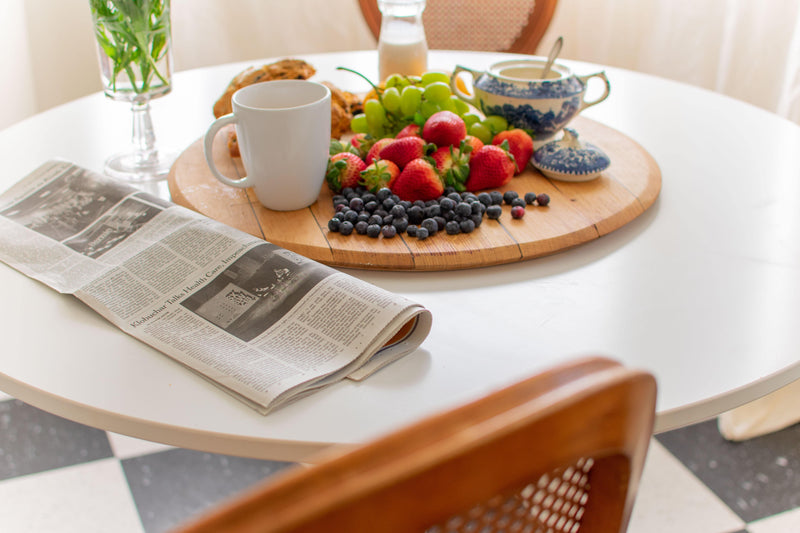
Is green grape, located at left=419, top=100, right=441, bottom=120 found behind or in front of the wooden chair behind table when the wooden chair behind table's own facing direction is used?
in front

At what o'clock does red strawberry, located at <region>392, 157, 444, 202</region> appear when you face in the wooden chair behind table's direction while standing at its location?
The red strawberry is roughly at 12 o'clock from the wooden chair behind table.

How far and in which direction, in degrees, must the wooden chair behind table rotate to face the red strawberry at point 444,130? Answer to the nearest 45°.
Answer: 0° — it already faces it

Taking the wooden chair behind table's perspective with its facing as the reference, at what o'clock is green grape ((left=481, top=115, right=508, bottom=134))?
The green grape is roughly at 12 o'clock from the wooden chair behind table.

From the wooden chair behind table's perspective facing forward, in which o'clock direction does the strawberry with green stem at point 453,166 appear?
The strawberry with green stem is roughly at 12 o'clock from the wooden chair behind table.

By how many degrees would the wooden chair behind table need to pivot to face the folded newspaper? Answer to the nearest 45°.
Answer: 0° — it already faces it

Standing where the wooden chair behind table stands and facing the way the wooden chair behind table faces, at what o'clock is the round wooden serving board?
The round wooden serving board is roughly at 12 o'clock from the wooden chair behind table.

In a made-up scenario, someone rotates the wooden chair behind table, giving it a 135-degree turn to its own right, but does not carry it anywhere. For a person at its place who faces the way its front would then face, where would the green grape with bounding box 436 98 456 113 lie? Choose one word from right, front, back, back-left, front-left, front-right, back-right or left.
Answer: back-left

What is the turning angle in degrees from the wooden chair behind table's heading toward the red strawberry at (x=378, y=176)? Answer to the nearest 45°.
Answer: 0° — it already faces it

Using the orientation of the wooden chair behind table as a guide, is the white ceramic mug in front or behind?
in front

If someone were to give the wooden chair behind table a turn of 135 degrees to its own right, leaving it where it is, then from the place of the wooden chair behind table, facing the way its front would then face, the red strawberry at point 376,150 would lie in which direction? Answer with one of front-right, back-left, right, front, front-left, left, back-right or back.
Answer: back-left

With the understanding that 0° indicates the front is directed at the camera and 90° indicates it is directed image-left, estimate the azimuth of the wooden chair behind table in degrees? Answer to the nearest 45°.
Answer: approximately 0°

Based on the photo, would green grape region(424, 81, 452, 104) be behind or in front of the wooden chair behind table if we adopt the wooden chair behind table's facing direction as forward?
in front

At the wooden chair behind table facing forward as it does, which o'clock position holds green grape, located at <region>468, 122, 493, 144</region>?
The green grape is roughly at 12 o'clock from the wooden chair behind table.

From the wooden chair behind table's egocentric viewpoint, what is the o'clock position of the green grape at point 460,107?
The green grape is roughly at 12 o'clock from the wooden chair behind table.

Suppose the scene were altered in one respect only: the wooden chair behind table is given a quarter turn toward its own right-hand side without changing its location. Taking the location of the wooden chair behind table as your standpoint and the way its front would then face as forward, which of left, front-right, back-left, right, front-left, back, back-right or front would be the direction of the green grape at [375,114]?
left

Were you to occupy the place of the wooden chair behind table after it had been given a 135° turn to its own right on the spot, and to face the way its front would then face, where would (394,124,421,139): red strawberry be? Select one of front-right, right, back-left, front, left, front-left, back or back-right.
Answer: back-left
